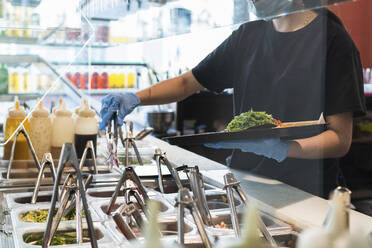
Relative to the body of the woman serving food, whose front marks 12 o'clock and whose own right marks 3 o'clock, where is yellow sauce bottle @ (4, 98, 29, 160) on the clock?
The yellow sauce bottle is roughly at 1 o'clock from the woman serving food.

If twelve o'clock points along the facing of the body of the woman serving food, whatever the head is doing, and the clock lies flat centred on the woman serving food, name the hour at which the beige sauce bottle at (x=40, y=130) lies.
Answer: The beige sauce bottle is roughly at 1 o'clock from the woman serving food.

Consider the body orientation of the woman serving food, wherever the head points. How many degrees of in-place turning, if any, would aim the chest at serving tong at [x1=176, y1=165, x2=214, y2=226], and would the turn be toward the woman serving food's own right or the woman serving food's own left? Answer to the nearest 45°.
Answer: approximately 45° to the woman serving food's own left

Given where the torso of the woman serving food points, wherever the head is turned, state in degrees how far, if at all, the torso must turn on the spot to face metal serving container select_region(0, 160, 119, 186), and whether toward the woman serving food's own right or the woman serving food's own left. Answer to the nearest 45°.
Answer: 0° — they already face it

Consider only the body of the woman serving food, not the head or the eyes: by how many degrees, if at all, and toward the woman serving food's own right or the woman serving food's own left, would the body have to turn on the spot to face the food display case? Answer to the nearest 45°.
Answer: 0° — they already face it

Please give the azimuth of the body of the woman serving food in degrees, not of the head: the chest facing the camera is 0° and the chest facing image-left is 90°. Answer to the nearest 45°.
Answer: approximately 45°
